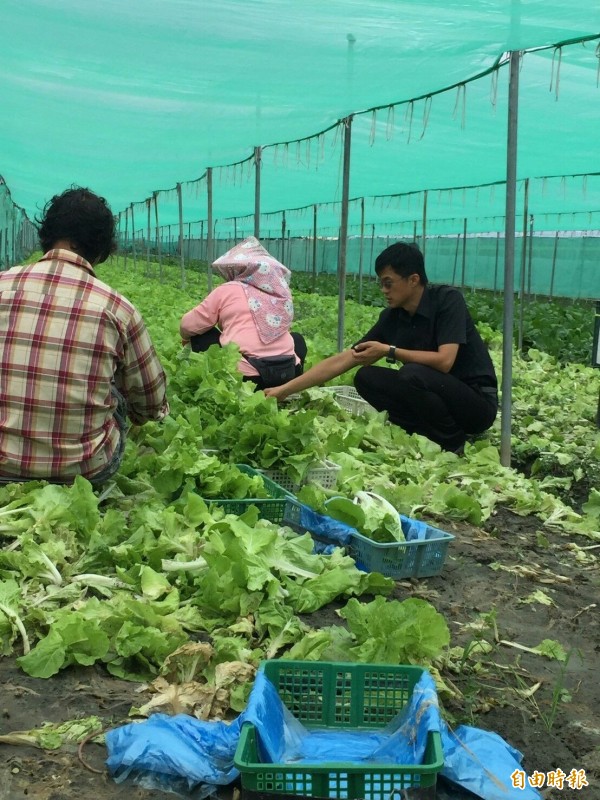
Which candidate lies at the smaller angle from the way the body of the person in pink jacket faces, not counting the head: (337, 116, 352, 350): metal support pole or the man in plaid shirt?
the metal support pole

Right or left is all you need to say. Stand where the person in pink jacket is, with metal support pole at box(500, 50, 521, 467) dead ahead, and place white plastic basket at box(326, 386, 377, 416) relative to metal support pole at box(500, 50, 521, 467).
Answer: left

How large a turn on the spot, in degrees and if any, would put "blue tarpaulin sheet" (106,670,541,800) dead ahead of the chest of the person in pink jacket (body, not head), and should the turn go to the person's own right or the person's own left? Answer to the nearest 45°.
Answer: approximately 135° to the person's own left

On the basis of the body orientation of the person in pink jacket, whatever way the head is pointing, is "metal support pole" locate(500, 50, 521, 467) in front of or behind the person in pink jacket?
behind

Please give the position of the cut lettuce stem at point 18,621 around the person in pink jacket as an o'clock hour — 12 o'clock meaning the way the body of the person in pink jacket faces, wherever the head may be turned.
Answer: The cut lettuce stem is roughly at 8 o'clock from the person in pink jacket.

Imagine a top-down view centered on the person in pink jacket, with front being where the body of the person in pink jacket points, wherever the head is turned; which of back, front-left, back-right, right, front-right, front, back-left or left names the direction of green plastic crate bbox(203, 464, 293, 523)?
back-left

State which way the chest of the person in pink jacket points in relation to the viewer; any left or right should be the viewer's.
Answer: facing away from the viewer and to the left of the viewer

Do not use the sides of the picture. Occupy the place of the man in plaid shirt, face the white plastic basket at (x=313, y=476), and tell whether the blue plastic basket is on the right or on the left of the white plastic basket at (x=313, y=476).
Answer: right

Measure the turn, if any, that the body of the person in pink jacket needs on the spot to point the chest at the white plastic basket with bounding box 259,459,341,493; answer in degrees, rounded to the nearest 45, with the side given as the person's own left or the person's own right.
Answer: approximately 135° to the person's own left

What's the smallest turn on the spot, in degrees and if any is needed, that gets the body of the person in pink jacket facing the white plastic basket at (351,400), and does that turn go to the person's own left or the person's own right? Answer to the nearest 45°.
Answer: approximately 135° to the person's own right
